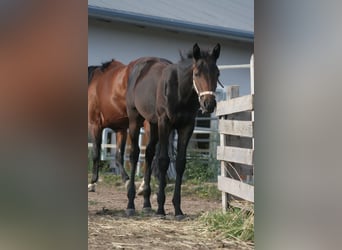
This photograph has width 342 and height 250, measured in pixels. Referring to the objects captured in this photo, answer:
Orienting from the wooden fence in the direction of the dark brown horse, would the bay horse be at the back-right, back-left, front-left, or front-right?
front-right

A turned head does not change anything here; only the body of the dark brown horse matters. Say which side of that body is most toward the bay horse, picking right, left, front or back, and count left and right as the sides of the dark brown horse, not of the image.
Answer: back

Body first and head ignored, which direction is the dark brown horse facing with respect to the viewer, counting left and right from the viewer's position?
facing the viewer and to the right of the viewer
